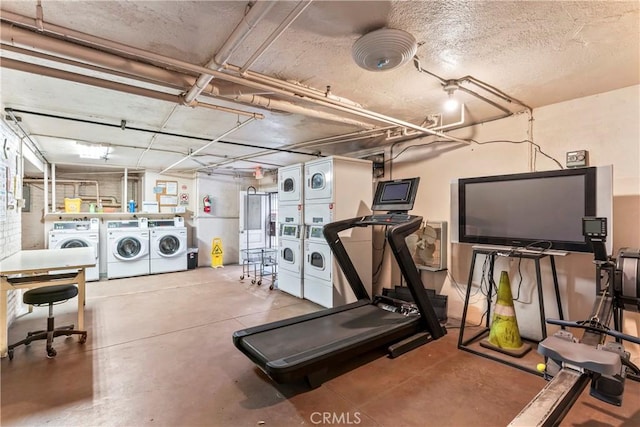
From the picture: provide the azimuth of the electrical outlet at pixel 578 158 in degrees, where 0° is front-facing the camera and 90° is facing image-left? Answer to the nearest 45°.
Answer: approximately 45°

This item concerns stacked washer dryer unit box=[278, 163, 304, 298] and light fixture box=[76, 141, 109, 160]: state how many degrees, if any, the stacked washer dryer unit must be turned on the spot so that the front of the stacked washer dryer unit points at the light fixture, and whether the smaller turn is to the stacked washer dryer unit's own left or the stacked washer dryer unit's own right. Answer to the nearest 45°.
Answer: approximately 45° to the stacked washer dryer unit's own right

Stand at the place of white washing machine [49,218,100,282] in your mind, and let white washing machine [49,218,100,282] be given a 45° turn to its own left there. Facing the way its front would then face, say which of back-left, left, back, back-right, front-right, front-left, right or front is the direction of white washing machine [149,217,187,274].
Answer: front-left

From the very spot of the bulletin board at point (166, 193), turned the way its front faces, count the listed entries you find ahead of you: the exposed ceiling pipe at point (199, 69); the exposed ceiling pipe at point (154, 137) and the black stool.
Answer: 3

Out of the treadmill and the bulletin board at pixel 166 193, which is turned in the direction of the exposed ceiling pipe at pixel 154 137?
the bulletin board

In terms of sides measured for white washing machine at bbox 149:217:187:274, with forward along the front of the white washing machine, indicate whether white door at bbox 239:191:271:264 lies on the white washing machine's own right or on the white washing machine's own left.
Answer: on the white washing machine's own left

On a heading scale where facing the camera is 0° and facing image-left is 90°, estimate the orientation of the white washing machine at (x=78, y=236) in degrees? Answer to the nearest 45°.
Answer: approximately 0°

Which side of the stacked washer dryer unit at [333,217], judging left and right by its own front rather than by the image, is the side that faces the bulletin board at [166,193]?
right

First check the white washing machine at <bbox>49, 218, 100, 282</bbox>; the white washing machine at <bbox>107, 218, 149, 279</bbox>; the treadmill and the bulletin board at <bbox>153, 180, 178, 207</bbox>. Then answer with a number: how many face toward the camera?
3

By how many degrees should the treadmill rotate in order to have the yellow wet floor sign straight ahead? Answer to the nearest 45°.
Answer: approximately 90° to its left
